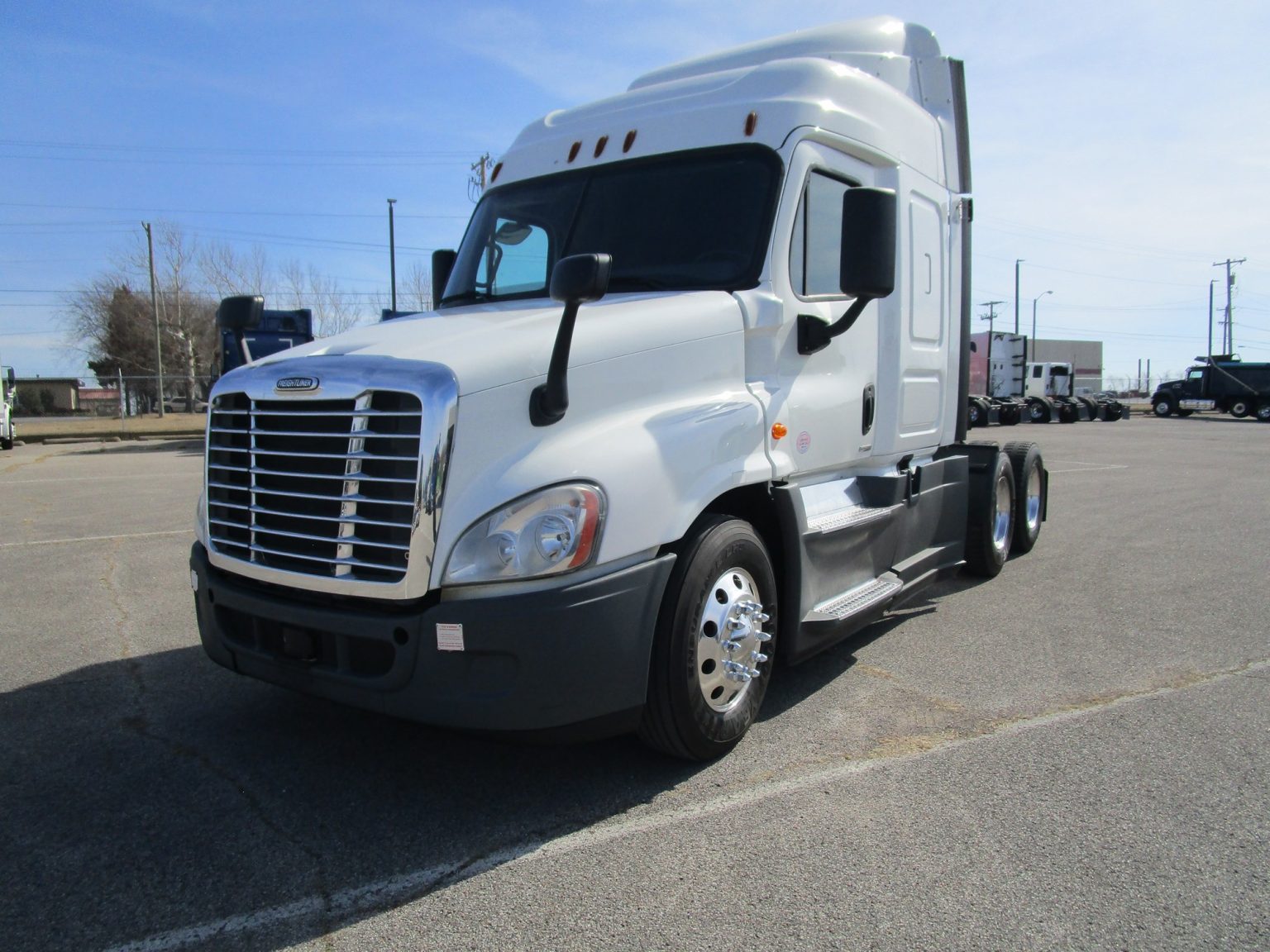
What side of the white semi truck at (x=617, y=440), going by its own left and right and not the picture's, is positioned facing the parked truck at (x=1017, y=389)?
back

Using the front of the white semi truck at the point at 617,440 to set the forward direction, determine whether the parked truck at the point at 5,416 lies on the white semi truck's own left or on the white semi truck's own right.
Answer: on the white semi truck's own right

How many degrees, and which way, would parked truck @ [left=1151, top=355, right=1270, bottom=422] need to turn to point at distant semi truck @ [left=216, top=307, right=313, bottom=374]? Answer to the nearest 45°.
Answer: approximately 45° to its left

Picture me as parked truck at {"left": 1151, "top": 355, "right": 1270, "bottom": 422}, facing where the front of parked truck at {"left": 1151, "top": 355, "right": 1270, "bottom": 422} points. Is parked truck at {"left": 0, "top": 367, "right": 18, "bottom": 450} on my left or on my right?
on my left

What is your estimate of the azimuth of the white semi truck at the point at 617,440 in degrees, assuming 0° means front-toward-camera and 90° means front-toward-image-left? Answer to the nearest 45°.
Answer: approximately 45°

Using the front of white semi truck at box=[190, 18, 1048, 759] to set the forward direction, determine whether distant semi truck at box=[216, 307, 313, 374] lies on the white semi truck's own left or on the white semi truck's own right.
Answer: on the white semi truck's own right

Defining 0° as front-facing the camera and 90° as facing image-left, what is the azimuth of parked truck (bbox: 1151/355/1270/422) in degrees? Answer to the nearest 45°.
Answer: approximately 90°

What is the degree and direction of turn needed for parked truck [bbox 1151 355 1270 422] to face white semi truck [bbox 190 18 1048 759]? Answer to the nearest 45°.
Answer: approximately 90° to its left

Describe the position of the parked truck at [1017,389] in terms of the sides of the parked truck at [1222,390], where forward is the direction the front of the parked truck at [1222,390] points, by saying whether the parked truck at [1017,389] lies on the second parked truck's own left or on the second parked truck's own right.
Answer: on the second parked truck's own left
